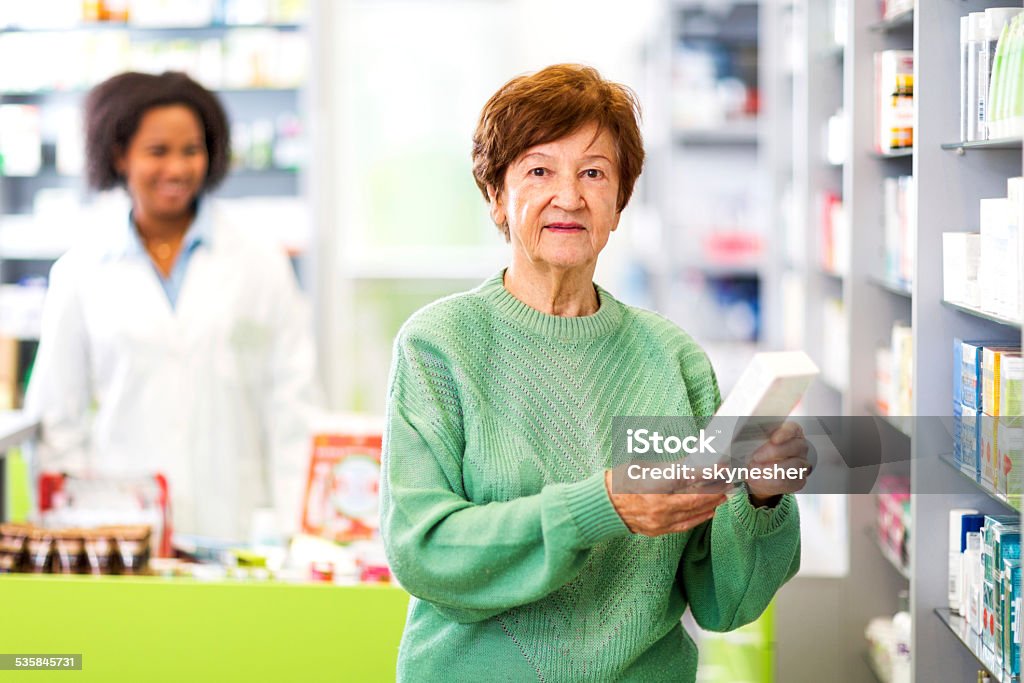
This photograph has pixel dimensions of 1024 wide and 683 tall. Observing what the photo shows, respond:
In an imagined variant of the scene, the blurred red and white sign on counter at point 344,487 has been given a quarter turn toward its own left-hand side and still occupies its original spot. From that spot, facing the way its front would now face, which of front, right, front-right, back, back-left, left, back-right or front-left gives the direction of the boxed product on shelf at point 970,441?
front-right

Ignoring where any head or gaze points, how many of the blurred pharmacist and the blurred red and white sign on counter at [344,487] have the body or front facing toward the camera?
2

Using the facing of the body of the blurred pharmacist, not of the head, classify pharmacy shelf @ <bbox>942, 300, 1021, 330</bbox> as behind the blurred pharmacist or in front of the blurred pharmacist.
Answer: in front

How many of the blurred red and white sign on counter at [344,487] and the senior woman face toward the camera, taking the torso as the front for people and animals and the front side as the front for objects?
2

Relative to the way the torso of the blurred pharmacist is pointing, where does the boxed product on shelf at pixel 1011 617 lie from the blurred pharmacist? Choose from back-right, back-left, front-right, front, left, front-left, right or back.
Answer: front-left

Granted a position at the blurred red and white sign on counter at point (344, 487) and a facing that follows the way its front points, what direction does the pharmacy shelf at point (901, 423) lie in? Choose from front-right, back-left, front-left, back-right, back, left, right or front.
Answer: left

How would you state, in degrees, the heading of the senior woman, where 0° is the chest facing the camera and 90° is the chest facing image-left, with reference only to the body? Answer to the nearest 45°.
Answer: approximately 0°

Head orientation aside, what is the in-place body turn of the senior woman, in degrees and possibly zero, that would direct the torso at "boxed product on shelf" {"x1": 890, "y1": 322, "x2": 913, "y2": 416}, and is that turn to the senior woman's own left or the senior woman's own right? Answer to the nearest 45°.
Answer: approximately 135° to the senior woman's own left

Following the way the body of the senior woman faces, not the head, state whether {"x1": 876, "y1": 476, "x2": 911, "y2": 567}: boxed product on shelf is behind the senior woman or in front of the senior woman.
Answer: behind

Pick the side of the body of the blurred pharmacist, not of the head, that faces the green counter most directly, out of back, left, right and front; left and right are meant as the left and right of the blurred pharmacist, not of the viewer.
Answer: front
